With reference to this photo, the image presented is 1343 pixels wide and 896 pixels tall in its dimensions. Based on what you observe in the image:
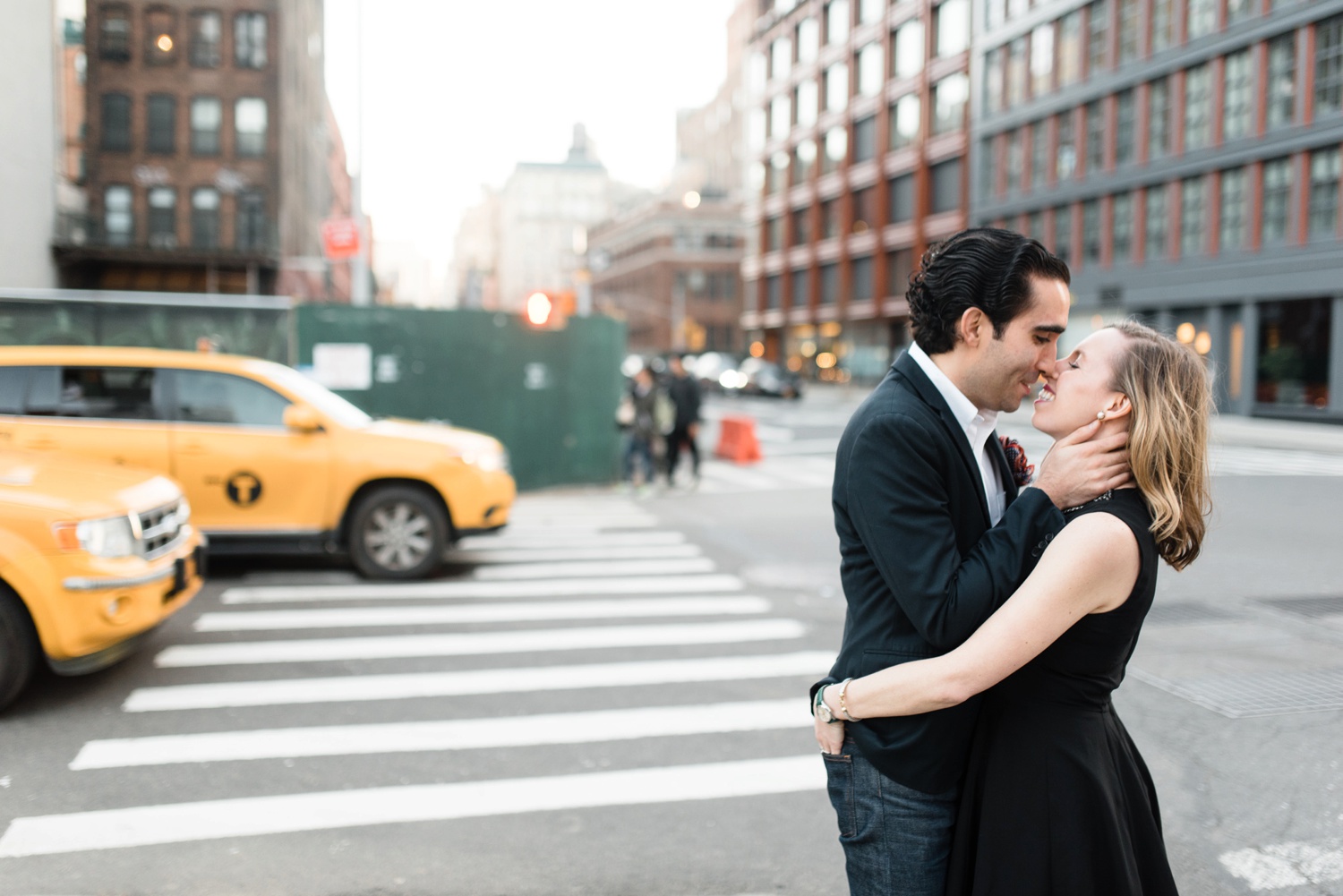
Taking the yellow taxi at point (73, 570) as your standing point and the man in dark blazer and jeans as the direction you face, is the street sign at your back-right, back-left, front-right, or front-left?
back-left

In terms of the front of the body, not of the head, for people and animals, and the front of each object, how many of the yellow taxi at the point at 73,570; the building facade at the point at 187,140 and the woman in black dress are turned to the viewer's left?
1

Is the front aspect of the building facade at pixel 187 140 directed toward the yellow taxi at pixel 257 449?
yes

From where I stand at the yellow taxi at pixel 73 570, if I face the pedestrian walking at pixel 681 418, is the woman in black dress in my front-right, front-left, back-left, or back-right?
back-right

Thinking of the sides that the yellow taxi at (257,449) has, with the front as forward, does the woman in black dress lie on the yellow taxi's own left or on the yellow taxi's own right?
on the yellow taxi's own right

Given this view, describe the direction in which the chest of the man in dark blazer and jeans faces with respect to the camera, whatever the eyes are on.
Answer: to the viewer's right

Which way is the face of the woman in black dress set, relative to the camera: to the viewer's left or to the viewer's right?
to the viewer's left

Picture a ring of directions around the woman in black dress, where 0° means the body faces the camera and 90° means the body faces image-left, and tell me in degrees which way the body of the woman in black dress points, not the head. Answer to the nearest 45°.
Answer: approximately 90°

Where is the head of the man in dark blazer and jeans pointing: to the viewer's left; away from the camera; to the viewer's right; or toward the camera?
to the viewer's right

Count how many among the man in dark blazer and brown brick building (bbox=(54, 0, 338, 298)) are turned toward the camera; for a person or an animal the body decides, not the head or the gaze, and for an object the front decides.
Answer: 1

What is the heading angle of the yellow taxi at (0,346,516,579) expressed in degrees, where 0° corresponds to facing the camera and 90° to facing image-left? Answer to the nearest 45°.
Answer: approximately 270°

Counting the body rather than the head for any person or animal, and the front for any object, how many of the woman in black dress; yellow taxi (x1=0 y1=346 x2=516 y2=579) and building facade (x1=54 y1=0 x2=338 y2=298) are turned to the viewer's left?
1

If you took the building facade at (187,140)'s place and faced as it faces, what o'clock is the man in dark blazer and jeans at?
The man in dark blazer and jeans is roughly at 12 o'clock from the building facade.
